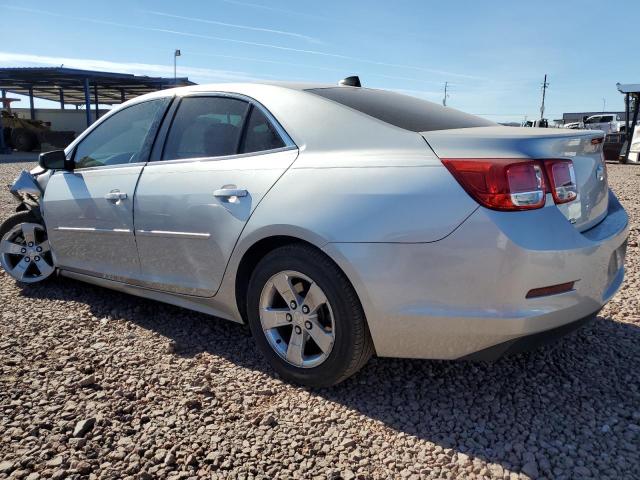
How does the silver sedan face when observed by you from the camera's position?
facing away from the viewer and to the left of the viewer

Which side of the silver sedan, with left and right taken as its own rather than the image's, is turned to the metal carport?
front
